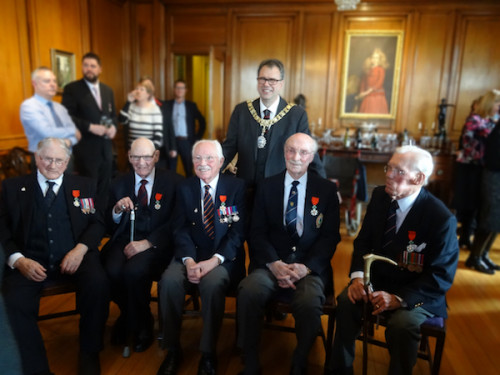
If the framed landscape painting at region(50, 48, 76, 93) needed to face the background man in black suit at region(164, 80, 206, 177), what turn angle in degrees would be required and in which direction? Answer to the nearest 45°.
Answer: approximately 45° to its left

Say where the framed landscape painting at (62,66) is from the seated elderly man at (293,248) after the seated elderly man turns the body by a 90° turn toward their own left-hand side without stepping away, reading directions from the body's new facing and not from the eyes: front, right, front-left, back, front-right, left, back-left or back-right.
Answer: back-left

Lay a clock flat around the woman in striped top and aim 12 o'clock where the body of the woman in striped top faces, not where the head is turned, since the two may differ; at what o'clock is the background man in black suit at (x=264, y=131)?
The background man in black suit is roughly at 10 o'clock from the woman in striped top.

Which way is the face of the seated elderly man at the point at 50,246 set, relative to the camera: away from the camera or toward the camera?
toward the camera

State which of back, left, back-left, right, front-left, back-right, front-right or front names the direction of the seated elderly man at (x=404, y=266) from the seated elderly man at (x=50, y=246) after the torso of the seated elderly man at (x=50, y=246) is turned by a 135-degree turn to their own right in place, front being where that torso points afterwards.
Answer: back

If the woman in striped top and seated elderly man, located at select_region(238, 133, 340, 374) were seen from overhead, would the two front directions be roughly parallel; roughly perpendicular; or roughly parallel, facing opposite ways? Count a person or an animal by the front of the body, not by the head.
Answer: roughly parallel

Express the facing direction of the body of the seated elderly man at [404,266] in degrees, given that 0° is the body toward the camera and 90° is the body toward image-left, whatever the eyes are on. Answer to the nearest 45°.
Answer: approximately 45°

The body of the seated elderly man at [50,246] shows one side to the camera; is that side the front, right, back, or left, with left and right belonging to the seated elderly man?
front

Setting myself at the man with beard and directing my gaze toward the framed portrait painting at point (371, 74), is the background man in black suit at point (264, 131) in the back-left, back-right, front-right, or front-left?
front-right

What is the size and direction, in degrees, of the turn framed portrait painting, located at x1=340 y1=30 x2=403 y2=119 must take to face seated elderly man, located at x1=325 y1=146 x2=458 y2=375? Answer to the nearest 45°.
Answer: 0° — it already faces them

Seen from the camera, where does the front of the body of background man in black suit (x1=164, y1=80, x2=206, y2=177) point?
toward the camera

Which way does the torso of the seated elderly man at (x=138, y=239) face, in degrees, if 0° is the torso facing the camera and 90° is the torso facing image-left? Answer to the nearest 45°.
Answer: approximately 0°

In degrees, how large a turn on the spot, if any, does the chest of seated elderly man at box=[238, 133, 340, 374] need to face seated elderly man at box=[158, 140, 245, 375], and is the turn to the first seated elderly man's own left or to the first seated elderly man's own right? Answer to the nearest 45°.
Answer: approximately 90° to the first seated elderly man's own right
